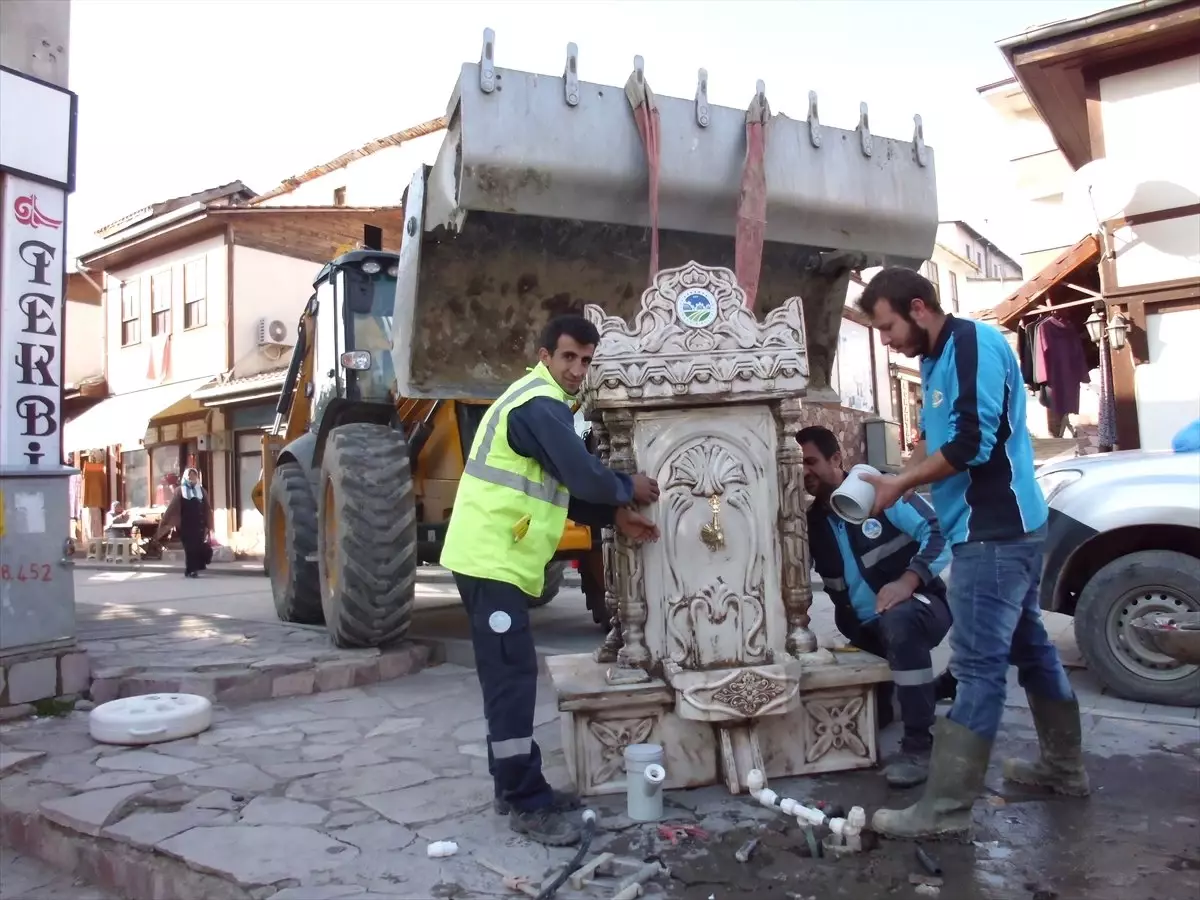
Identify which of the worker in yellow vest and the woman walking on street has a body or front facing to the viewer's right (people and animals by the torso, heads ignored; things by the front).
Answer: the worker in yellow vest

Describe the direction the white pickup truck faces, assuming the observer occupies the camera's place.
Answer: facing to the left of the viewer

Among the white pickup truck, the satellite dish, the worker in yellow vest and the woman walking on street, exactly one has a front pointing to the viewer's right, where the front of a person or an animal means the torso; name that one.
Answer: the worker in yellow vest

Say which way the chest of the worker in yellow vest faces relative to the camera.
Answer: to the viewer's right

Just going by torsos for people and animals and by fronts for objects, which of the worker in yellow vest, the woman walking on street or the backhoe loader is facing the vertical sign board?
the woman walking on street
